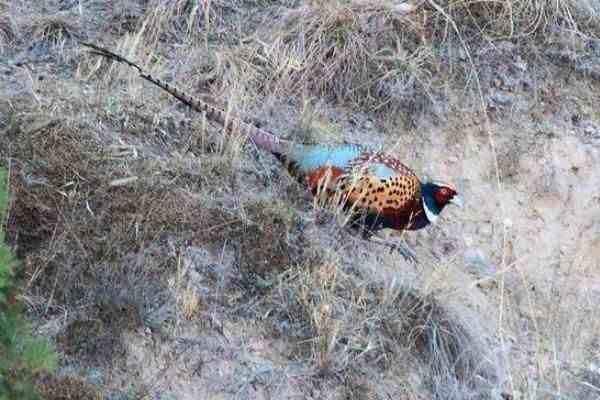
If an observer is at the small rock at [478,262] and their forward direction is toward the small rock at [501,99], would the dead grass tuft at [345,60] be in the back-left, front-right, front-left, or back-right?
front-left

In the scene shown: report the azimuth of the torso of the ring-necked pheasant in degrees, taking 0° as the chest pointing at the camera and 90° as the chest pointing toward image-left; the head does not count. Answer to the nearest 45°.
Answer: approximately 270°

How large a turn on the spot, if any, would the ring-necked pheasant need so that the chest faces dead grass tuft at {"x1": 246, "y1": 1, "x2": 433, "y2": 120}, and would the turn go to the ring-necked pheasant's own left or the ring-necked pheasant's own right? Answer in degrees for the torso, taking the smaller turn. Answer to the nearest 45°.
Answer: approximately 90° to the ring-necked pheasant's own left

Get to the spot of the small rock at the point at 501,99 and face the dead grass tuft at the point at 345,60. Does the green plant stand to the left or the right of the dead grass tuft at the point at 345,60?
left

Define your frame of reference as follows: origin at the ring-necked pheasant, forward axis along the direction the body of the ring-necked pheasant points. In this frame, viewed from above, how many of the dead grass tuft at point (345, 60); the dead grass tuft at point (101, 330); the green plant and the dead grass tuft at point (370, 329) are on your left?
1

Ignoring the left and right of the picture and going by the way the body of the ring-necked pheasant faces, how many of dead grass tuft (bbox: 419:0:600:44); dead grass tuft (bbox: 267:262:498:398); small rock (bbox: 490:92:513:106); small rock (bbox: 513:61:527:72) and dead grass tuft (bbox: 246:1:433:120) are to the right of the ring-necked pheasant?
1

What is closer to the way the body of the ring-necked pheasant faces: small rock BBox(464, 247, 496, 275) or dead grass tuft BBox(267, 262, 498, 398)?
the small rock

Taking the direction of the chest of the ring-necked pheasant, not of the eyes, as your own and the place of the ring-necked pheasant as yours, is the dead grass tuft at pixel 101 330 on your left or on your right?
on your right

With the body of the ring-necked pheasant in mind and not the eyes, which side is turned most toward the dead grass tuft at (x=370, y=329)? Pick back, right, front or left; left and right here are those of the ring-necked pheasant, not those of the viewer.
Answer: right

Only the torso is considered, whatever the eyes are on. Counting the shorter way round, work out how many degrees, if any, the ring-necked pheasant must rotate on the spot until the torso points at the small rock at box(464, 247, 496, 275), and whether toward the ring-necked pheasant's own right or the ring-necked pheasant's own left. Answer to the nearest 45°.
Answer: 0° — it already faces it

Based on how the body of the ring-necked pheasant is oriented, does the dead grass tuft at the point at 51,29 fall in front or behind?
behind

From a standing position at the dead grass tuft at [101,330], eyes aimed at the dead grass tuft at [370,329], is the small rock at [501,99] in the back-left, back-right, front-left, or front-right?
front-left

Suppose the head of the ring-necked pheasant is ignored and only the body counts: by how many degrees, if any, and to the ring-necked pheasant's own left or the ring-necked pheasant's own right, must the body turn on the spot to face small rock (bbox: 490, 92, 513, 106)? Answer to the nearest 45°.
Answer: approximately 45° to the ring-necked pheasant's own left

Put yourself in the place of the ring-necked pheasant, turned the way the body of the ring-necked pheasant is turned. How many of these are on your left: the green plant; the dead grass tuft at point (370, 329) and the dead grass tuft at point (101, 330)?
0

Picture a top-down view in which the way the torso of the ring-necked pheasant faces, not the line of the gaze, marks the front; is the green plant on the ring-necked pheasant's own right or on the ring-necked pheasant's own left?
on the ring-necked pheasant's own right

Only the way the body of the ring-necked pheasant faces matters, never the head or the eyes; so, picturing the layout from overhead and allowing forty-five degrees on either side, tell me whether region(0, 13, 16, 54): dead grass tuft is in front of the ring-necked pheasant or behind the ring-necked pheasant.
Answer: behind

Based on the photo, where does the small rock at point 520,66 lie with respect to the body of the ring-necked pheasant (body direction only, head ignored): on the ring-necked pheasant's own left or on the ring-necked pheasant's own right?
on the ring-necked pheasant's own left
